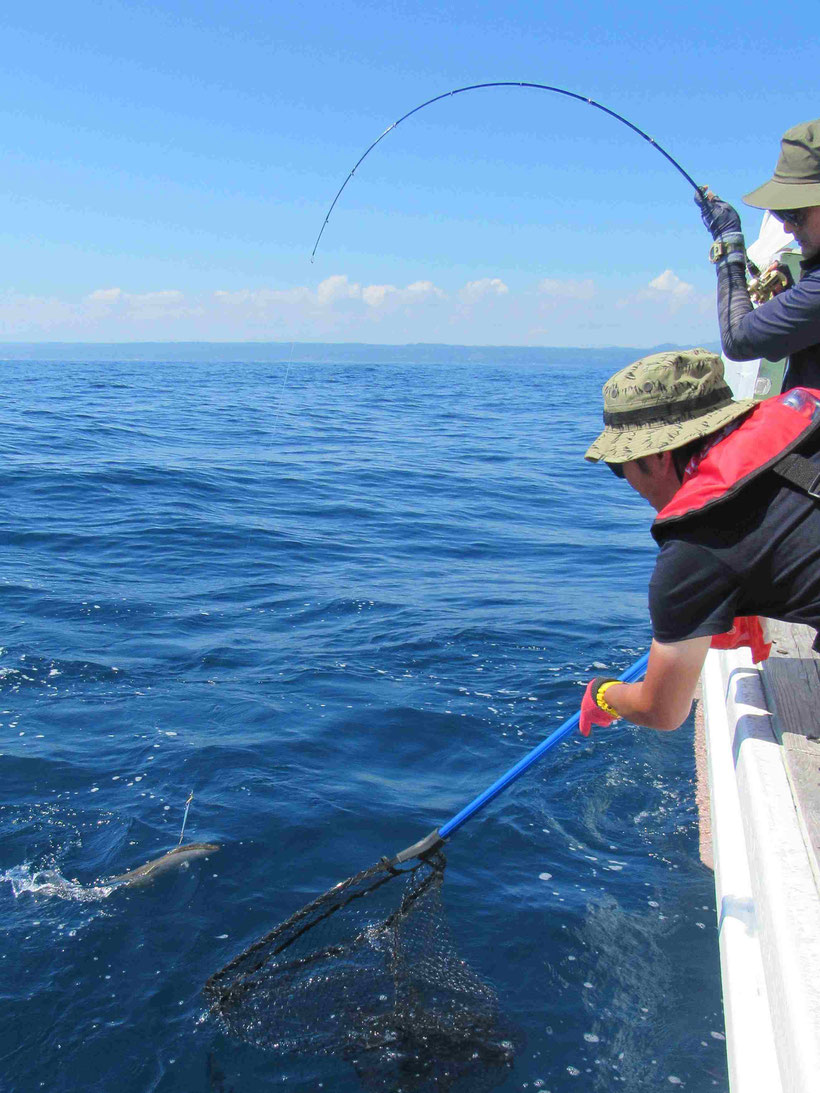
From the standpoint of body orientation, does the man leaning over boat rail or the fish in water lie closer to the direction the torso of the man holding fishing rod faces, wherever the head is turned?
the fish in water

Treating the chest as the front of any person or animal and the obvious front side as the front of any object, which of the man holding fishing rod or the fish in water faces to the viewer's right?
the fish in water

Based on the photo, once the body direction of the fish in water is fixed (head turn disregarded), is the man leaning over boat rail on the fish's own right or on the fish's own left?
on the fish's own right

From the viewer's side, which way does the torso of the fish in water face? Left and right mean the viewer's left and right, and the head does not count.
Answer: facing to the right of the viewer

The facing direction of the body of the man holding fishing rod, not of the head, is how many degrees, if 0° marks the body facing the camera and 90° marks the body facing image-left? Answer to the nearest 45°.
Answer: approximately 90°

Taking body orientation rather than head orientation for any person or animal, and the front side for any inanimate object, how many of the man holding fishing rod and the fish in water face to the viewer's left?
1

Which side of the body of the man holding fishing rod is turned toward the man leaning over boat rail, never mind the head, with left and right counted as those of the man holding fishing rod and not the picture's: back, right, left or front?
left
